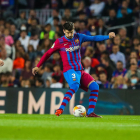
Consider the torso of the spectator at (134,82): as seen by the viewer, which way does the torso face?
toward the camera

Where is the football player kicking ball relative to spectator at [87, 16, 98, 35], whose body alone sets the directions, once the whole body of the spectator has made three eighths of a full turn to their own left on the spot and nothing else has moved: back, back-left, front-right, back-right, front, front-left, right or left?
back-right

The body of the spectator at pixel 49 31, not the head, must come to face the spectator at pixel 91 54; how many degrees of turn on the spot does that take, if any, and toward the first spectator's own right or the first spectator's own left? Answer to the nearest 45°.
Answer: approximately 45° to the first spectator's own left

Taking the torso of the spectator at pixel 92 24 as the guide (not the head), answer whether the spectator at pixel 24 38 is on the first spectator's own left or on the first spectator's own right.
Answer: on the first spectator's own right

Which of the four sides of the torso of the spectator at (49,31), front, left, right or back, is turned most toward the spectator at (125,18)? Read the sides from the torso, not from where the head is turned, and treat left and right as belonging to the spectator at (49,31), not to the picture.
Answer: left

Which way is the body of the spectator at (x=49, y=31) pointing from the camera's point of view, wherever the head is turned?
toward the camera

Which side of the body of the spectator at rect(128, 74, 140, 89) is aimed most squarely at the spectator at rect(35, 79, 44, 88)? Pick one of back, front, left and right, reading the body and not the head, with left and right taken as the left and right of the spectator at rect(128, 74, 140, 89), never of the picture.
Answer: right

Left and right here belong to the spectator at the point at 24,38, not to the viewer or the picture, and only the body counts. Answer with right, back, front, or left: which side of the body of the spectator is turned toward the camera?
front

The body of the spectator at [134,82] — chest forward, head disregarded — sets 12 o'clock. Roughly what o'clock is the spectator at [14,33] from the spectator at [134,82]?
the spectator at [14,33] is roughly at 4 o'clock from the spectator at [134,82].

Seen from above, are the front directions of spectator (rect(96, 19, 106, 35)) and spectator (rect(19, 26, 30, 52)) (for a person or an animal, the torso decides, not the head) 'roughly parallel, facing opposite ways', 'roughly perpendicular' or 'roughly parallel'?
roughly parallel

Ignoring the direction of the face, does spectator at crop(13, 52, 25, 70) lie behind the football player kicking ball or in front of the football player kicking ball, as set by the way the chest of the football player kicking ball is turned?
behind
